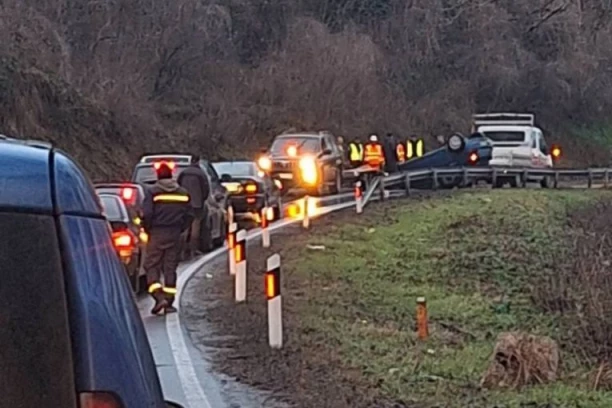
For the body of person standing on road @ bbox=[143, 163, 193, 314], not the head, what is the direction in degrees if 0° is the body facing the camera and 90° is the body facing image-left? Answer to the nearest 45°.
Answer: approximately 180°

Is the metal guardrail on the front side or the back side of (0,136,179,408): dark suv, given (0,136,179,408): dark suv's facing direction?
on the front side

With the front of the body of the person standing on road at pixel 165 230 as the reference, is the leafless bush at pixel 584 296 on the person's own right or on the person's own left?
on the person's own right

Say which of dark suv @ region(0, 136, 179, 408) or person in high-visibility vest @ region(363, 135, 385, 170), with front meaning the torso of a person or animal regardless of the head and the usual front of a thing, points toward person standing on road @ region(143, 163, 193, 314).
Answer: the dark suv

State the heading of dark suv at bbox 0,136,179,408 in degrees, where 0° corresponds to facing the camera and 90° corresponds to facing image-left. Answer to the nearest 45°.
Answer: approximately 180°

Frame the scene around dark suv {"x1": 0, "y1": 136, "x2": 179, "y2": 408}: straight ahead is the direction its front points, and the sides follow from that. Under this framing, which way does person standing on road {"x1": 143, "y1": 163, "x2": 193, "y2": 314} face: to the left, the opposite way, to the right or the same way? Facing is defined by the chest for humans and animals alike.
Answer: the same way

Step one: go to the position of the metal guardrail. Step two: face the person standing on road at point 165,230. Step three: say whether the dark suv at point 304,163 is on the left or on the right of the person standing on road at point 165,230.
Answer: right

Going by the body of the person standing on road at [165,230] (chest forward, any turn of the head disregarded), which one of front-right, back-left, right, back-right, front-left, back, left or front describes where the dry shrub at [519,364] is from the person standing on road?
back-right

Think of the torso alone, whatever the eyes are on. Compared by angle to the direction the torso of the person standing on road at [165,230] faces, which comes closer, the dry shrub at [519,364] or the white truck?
the white truck
